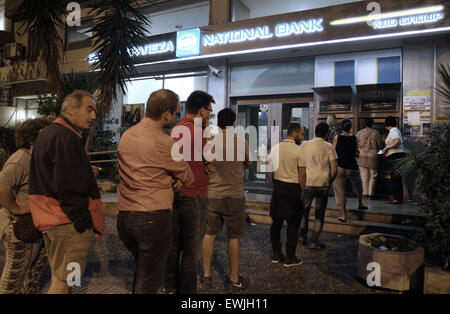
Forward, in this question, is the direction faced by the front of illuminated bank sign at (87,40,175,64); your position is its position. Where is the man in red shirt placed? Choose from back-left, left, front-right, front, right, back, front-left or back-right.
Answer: front-left

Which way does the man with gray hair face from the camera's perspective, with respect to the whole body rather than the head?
to the viewer's right

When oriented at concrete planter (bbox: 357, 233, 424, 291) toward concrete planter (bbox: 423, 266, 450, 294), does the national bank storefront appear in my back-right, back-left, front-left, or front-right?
back-left

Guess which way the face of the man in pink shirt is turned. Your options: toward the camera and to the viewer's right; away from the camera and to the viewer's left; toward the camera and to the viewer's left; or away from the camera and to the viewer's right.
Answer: away from the camera and to the viewer's right

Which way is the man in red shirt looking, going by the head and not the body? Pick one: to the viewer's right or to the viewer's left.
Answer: to the viewer's right

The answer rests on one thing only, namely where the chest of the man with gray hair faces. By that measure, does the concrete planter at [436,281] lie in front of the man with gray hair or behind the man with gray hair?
in front

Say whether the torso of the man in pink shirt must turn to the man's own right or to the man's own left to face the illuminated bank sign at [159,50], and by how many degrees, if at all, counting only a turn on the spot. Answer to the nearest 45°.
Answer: approximately 45° to the man's own left

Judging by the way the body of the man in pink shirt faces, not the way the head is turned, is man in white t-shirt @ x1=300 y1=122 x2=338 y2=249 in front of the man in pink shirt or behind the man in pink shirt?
in front

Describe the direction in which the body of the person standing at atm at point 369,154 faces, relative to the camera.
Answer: away from the camera
